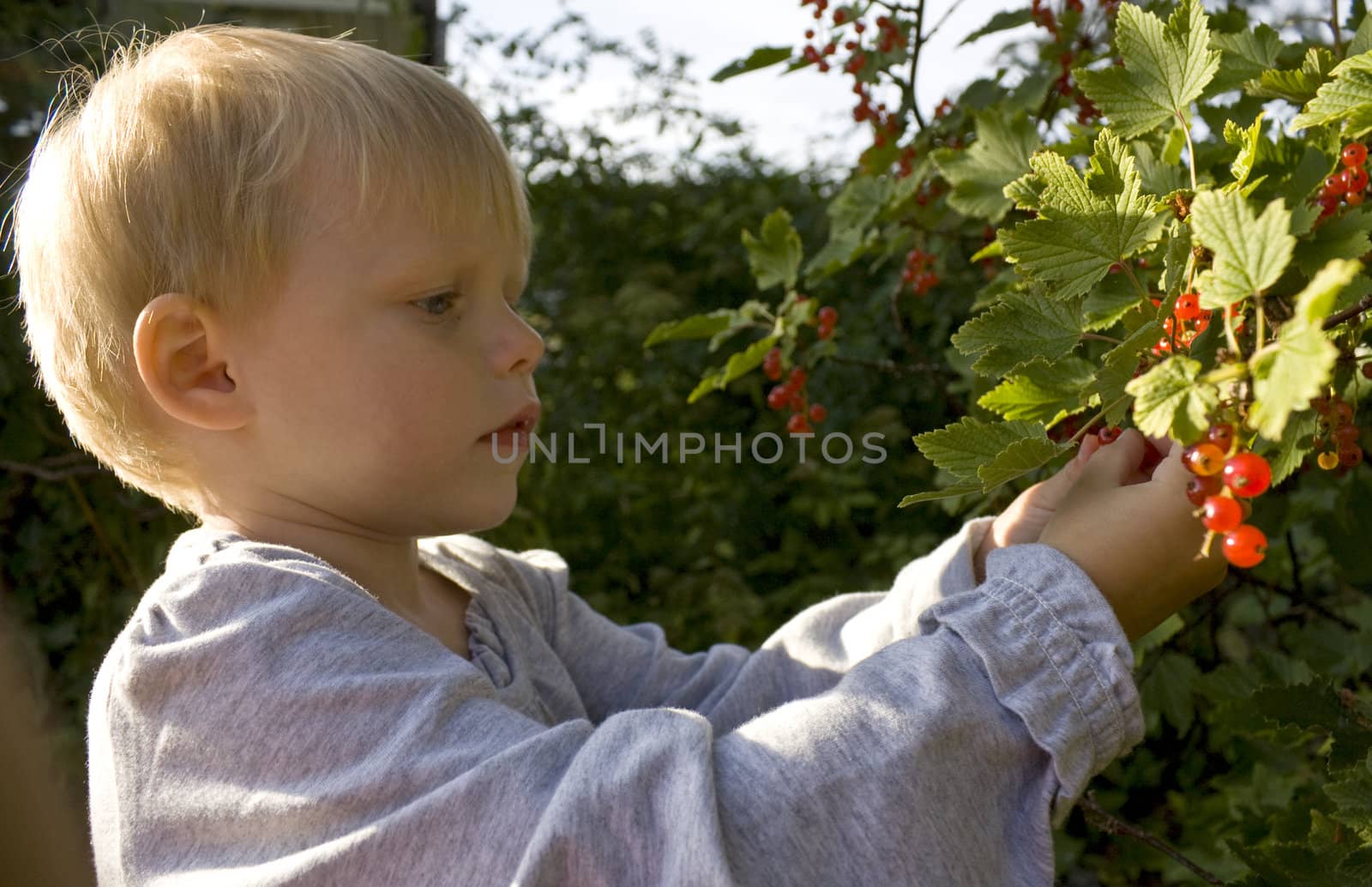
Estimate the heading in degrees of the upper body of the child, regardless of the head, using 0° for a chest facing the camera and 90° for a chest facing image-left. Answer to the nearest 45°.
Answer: approximately 270°

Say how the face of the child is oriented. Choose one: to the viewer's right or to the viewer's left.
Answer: to the viewer's right
